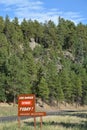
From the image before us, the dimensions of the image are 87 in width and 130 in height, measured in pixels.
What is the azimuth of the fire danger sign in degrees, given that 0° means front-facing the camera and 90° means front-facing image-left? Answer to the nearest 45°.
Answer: approximately 0°
